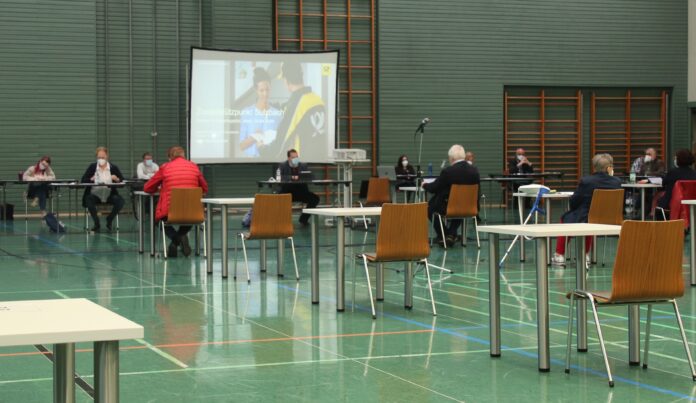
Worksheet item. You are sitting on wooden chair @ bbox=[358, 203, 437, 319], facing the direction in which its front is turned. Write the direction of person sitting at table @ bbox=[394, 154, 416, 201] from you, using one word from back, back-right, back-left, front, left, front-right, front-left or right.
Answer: front-right

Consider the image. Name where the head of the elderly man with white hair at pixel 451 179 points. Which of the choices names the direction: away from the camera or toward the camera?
away from the camera

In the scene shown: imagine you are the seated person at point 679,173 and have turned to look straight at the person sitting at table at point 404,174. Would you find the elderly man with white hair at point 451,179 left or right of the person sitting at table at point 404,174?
left

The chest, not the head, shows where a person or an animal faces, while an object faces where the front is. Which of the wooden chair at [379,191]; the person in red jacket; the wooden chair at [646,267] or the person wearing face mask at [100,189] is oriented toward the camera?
the person wearing face mask

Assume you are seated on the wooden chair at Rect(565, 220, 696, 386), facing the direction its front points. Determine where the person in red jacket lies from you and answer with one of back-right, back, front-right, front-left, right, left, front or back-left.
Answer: front

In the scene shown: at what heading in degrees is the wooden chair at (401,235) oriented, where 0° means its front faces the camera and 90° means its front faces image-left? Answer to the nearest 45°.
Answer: approximately 135°

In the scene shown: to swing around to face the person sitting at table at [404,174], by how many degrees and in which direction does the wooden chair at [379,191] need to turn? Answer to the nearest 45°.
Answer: approximately 45° to its right

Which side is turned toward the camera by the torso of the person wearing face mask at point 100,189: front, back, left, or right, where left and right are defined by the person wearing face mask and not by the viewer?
front

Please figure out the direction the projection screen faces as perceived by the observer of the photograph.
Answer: facing the viewer

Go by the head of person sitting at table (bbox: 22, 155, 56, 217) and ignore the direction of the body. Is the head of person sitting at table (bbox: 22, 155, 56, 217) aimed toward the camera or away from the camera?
toward the camera

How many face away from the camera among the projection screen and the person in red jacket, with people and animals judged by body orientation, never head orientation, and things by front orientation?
1

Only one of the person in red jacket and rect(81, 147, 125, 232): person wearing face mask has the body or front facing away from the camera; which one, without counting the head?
the person in red jacket

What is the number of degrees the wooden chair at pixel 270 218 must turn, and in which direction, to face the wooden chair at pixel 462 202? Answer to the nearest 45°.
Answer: approximately 90° to its right

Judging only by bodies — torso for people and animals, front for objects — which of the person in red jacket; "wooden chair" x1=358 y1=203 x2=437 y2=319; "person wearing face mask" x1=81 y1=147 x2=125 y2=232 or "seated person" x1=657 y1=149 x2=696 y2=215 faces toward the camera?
the person wearing face mask

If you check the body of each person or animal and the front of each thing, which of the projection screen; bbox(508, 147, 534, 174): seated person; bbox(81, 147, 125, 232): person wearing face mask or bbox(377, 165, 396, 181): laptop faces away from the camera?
the laptop
